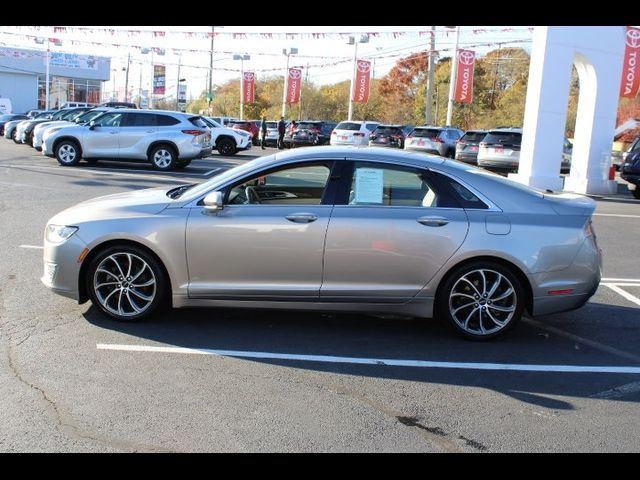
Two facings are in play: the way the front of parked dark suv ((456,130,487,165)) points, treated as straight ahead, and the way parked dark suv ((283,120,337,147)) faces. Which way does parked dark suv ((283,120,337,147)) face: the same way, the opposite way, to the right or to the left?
the same way

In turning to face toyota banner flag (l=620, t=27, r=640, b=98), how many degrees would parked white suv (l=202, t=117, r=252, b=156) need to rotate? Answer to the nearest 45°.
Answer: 0° — it already faces it

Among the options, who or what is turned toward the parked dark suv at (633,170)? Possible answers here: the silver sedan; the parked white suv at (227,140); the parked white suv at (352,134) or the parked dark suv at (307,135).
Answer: the parked white suv at (227,140)

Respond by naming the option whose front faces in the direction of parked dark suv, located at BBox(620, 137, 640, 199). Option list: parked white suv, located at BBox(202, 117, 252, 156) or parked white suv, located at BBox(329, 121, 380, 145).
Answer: parked white suv, located at BBox(202, 117, 252, 156)

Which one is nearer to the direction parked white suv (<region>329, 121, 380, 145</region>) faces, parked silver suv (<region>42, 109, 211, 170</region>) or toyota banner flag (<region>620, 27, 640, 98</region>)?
the toyota banner flag

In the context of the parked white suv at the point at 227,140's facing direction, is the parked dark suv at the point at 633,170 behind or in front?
in front

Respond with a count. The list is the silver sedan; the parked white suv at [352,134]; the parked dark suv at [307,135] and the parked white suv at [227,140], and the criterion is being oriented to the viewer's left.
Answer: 1

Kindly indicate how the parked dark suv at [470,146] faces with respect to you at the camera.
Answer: facing away from the viewer and to the right of the viewer

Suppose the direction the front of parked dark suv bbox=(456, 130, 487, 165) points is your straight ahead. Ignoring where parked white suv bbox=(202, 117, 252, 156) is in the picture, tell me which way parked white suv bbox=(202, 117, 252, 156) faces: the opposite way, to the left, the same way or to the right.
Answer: to the right

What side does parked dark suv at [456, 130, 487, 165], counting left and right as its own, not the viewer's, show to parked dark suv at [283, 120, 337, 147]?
left

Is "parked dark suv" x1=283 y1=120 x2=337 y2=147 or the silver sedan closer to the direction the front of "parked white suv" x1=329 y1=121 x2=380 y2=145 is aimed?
the parked dark suv

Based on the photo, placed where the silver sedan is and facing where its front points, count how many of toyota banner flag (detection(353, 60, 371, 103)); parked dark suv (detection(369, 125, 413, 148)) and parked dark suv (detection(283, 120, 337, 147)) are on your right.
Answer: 3

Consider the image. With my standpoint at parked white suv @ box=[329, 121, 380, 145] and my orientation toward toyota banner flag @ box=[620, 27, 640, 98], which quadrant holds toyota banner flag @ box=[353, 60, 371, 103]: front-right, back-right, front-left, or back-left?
back-left

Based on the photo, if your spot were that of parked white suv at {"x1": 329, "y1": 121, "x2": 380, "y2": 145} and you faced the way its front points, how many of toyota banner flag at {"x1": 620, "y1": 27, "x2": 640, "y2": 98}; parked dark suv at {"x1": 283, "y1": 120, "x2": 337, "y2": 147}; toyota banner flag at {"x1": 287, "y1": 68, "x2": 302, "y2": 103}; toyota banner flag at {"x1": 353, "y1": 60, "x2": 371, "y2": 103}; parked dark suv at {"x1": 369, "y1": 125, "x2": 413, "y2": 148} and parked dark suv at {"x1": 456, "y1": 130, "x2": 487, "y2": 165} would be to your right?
3

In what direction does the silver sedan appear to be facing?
to the viewer's left

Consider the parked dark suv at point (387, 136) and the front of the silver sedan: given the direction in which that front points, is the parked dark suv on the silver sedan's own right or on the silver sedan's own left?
on the silver sedan's own right
